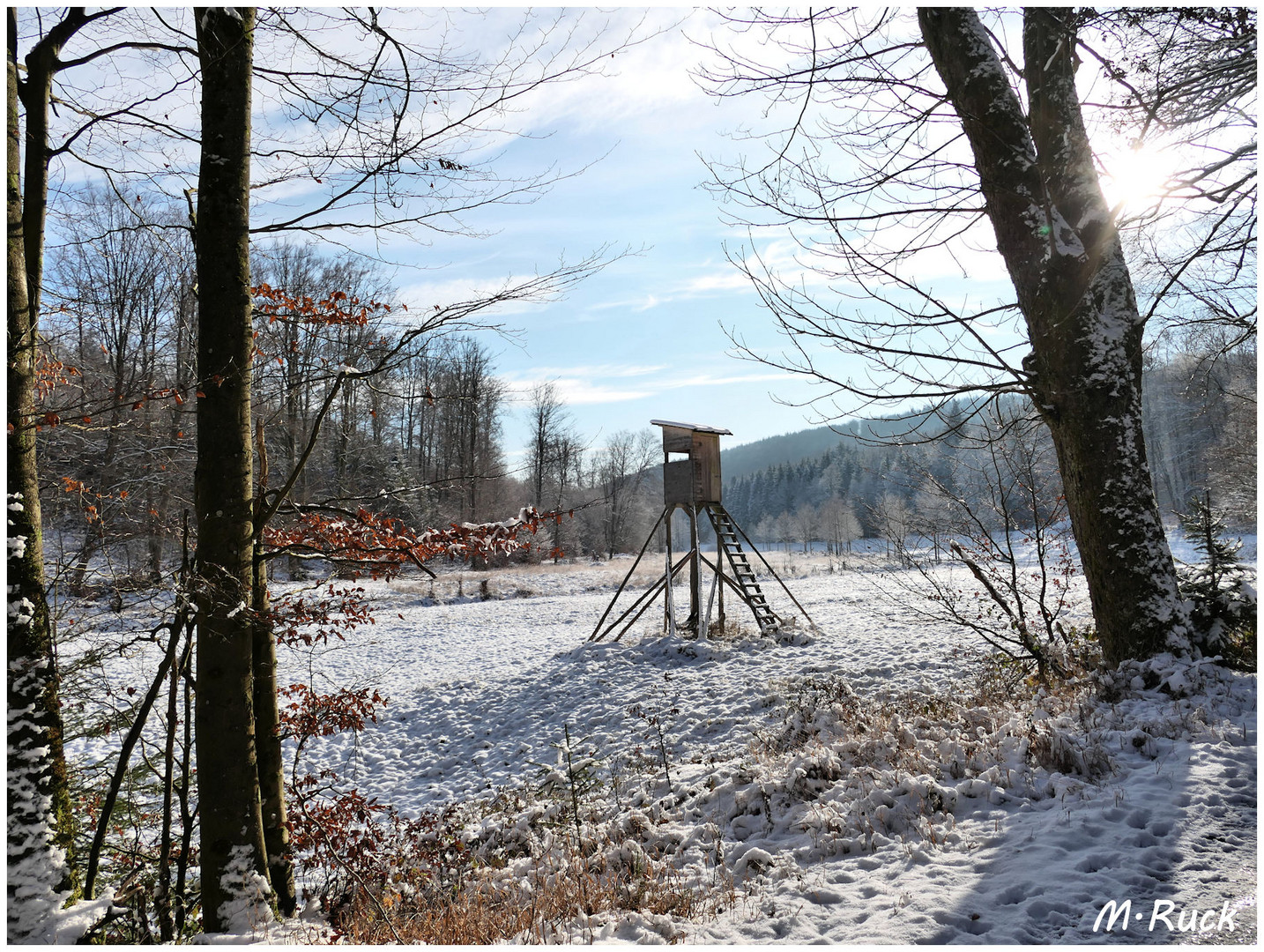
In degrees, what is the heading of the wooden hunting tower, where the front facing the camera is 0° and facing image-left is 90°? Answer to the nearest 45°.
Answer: approximately 135°
